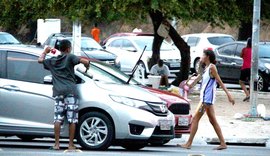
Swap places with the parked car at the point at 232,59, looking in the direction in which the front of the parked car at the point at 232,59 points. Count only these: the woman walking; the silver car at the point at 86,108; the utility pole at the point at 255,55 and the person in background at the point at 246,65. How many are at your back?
0

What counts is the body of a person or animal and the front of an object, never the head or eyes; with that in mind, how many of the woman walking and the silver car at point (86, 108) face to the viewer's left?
1

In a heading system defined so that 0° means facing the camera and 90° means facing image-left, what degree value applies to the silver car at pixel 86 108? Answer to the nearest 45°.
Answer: approximately 315°

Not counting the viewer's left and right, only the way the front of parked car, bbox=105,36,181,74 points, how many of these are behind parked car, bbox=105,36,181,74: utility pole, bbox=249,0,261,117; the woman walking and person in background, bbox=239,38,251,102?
0

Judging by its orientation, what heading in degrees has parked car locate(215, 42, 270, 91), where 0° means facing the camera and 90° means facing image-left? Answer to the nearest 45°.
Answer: approximately 315°

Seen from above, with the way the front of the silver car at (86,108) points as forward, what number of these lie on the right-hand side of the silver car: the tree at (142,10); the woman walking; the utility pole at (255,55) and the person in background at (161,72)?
0

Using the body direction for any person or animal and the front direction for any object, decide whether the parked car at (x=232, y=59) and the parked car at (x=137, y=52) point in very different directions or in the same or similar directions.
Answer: same or similar directions

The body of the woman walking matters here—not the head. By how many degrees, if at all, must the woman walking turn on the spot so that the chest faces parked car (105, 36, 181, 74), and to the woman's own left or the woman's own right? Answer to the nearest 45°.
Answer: approximately 90° to the woman's own right

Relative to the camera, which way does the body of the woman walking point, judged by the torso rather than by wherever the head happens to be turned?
to the viewer's left

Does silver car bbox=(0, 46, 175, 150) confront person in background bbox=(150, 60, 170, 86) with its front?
no

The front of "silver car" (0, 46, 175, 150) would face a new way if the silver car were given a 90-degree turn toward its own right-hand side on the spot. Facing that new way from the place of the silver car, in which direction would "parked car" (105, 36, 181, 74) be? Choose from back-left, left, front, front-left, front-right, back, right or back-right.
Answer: back-right
